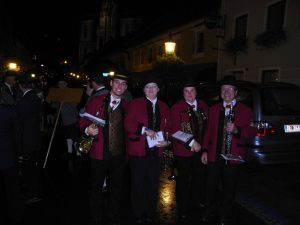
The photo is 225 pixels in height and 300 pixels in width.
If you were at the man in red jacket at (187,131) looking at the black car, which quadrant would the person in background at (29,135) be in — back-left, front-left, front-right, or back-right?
back-left

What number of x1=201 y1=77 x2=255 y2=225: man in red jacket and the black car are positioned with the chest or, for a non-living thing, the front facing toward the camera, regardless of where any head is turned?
1

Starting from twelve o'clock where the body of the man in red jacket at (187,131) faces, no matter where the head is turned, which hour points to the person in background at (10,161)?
The person in background is roughly at 4 o'clock from the man in red jacket.

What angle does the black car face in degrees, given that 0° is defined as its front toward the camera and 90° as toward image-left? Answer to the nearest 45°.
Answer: approximately 135°

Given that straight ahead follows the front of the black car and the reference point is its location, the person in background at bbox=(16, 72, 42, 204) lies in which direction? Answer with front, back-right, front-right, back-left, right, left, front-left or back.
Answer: left

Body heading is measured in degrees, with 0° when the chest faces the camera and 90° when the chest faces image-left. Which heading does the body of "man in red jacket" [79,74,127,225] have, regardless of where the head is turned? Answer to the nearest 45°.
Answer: approximately 315°

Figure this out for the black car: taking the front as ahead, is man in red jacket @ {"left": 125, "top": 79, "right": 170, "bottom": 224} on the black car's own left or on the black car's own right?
on the black car's own left

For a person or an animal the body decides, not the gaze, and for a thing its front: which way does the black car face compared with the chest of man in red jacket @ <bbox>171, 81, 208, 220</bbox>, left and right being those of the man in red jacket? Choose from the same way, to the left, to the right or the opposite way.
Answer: the opposite way

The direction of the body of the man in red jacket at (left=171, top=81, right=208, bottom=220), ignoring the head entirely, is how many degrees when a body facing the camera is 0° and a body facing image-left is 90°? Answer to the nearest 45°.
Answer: approximately 315°
